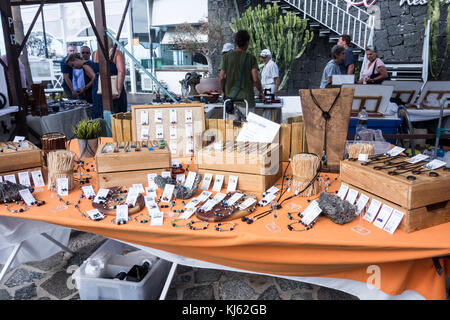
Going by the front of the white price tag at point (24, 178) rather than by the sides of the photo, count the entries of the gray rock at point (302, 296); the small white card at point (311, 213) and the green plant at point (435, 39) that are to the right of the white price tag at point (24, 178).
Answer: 0

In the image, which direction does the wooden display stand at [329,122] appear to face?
toward the camera

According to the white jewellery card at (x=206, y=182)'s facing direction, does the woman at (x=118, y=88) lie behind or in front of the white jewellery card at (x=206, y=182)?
behind

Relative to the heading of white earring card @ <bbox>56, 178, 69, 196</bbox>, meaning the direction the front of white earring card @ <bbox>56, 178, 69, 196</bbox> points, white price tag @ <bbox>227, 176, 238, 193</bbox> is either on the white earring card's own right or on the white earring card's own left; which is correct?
on the white earring card's own left

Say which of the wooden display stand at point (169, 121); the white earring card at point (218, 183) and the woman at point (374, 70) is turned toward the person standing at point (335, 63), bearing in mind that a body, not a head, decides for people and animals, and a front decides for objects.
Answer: the woman

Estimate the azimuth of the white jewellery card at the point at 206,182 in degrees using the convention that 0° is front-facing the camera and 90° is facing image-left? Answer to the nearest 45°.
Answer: approximately 0°

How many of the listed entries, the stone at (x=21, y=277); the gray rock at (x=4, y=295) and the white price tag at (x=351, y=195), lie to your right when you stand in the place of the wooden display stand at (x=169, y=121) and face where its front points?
2

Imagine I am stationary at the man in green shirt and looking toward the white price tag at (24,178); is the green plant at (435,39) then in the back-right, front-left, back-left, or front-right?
back-left

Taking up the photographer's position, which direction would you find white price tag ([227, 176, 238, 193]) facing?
facing the viewer

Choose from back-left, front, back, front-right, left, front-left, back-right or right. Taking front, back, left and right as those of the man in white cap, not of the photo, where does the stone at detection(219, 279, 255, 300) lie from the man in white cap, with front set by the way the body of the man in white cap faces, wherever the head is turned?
front-left

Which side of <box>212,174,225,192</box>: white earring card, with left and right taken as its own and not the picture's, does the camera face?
front

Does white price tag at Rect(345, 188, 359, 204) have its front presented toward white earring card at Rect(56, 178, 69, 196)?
no

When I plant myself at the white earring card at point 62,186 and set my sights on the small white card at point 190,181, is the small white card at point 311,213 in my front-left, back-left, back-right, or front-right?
front-right

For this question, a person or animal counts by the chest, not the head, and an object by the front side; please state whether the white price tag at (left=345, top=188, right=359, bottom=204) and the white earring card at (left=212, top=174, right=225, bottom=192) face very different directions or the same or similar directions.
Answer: same or similar directions
